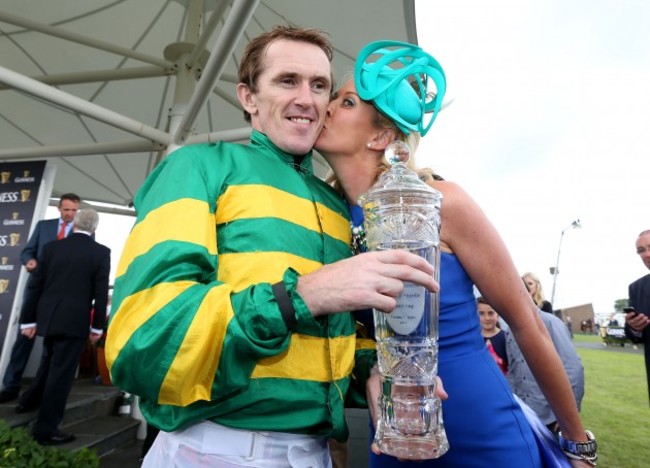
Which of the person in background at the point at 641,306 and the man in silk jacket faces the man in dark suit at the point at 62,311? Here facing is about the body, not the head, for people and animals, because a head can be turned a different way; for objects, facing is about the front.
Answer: the person in background

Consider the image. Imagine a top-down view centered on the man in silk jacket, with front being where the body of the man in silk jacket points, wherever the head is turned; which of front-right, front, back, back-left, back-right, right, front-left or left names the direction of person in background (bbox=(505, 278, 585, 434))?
left

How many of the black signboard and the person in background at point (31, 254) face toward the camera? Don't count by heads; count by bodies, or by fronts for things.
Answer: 2

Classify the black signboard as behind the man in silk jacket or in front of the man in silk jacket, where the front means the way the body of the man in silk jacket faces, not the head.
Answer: behind

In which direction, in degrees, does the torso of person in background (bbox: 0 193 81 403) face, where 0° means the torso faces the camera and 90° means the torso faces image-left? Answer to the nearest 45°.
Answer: approximately 0°

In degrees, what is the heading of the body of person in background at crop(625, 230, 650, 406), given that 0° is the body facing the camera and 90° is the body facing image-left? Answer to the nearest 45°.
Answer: approximately 45°
